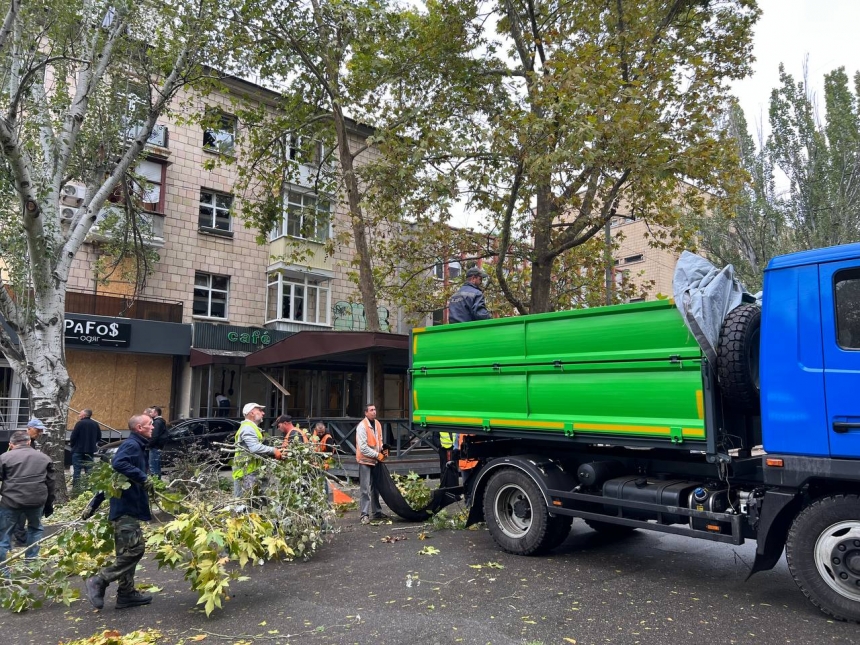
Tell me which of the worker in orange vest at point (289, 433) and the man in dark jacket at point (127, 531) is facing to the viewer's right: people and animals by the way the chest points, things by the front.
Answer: the man in dark jacket

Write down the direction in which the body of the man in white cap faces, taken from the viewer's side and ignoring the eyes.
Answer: to the viewer's right

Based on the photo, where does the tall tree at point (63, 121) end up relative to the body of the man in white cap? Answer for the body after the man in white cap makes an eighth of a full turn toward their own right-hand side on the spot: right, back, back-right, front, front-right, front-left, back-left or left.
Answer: back

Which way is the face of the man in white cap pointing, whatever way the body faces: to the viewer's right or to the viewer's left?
to the viewer's right

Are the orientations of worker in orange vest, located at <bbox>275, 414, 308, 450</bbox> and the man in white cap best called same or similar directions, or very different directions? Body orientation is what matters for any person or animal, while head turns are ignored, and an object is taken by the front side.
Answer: very different directions

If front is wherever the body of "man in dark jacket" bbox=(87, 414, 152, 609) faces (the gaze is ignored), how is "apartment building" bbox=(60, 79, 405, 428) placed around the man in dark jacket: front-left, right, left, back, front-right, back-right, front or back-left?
left

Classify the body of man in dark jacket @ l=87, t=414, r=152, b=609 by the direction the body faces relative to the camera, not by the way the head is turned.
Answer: to the viewer's right
